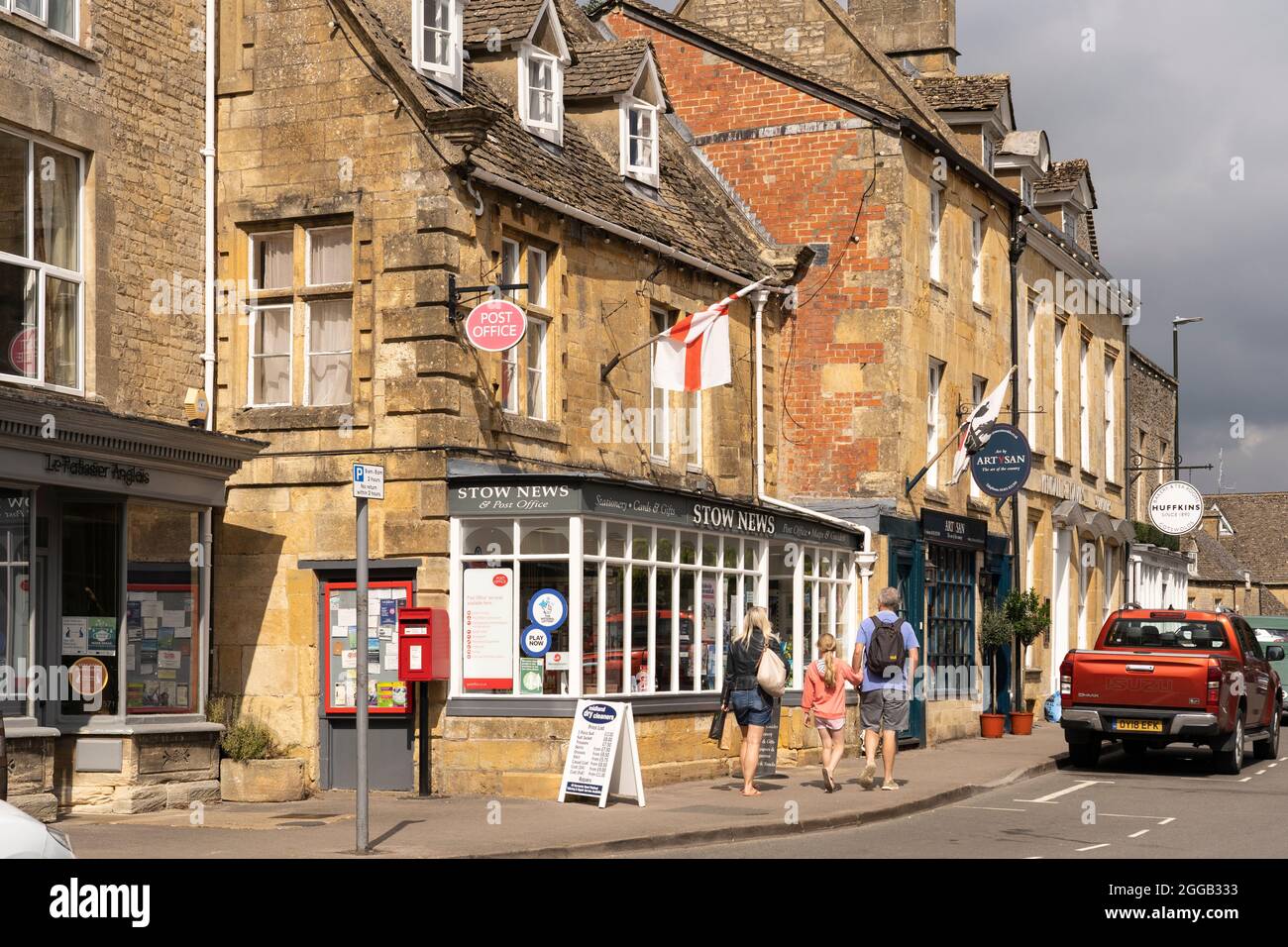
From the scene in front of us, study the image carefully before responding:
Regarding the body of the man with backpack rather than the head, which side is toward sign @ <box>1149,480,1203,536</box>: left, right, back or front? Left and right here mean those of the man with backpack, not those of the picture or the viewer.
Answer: front

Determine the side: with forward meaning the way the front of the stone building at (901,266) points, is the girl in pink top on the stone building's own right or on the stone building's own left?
on the stone building's own right

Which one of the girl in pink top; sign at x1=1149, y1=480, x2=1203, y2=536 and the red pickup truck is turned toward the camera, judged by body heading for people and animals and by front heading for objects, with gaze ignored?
the sign

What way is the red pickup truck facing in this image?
away from the camera

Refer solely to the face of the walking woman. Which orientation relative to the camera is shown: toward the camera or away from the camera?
away from the camera

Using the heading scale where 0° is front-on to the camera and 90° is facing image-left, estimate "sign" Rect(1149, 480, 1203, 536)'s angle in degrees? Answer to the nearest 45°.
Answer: approximately 0°

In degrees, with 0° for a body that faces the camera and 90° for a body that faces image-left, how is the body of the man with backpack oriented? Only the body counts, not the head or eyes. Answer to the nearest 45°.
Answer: approximately 180°

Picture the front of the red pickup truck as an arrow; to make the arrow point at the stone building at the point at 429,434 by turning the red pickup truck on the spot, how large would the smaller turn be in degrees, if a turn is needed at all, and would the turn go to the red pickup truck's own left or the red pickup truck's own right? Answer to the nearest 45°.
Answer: approximately 135° to the red pickup truck's own left

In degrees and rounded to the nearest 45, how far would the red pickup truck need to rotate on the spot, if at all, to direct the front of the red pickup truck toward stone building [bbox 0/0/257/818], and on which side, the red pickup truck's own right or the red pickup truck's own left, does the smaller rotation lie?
approximately 135° to the red pickup truck's own left

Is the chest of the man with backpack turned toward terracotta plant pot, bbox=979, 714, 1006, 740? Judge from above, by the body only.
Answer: yes

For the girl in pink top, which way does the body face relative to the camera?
away from the camera

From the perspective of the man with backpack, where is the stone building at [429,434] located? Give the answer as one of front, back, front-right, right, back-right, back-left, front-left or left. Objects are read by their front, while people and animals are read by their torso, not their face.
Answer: left

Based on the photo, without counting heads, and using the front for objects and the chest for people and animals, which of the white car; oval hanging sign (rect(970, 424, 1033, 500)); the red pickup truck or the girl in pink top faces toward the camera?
the oval hanging sign

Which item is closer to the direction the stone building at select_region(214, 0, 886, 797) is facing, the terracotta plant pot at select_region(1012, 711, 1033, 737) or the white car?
the white car

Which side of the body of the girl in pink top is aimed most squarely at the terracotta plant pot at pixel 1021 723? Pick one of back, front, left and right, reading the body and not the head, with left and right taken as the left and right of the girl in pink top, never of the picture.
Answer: front

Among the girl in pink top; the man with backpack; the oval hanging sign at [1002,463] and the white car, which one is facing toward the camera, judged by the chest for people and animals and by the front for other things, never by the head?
the oval hanging sign

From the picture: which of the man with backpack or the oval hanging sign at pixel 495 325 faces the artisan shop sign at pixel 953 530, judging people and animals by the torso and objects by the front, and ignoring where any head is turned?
the man with backpack
